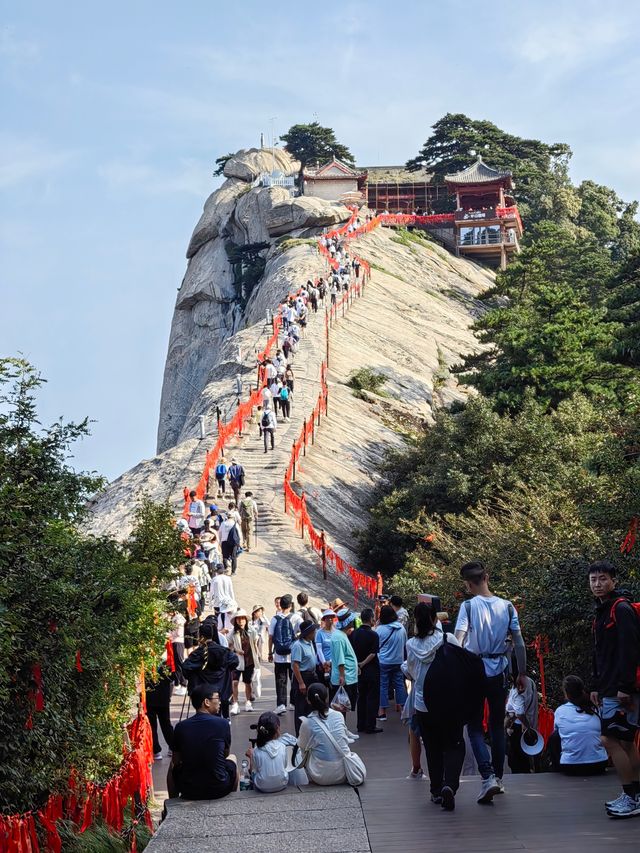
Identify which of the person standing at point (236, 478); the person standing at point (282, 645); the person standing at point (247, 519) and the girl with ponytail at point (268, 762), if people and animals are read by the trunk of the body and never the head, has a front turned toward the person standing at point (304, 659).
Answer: the girl with ponytail

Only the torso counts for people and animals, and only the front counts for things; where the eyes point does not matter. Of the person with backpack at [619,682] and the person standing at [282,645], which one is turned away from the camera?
the person standing

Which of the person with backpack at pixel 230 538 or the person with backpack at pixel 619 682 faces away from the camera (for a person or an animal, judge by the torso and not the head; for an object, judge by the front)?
the person with backpack at pixel 230 538

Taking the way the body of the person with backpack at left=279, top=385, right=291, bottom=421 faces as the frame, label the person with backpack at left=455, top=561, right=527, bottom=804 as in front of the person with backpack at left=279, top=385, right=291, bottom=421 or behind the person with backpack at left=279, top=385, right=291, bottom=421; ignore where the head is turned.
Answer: behind

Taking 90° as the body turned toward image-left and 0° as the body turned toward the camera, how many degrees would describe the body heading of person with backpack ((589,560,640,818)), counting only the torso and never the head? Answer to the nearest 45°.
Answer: approximately 45°

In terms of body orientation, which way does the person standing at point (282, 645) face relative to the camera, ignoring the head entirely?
away from the camera

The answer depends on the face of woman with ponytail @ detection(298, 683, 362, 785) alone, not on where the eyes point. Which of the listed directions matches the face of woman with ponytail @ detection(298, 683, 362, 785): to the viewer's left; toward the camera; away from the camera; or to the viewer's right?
away from the camera

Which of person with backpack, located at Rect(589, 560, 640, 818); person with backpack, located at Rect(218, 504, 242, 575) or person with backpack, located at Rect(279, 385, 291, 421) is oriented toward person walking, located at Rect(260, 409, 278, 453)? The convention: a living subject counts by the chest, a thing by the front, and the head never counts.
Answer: person with backpack, located at Rect(218, 504, 242, 575)

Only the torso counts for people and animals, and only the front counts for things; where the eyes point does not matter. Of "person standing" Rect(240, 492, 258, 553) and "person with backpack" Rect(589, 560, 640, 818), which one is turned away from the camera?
the person standing

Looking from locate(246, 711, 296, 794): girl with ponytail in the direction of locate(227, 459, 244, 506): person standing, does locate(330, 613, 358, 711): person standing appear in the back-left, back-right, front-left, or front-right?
front-right

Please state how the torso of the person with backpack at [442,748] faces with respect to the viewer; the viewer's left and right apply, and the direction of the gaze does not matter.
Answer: facing away from the viewer

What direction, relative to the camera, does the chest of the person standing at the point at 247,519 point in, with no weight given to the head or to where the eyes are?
away from the camera

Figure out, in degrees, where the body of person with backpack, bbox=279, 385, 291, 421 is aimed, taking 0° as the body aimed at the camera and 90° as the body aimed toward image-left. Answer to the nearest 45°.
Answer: approximately 180°
